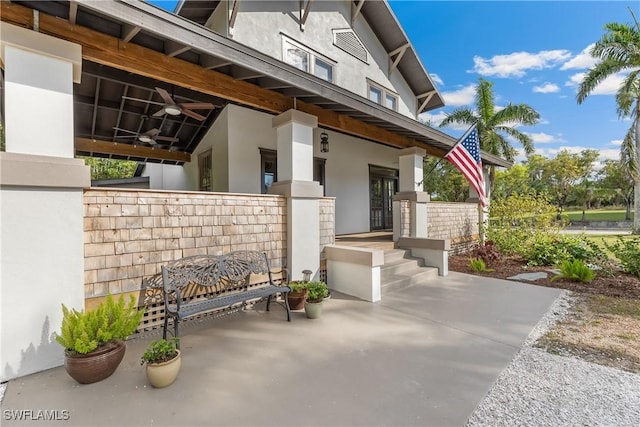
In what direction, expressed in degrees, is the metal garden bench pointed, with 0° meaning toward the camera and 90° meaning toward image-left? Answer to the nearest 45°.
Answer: approximately 315°

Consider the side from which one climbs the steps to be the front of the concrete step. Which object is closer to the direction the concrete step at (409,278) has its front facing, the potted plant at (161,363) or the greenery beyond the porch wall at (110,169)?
the potted plant

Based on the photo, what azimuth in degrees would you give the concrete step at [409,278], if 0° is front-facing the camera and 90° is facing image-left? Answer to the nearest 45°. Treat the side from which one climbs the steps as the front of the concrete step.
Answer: approximately 315°

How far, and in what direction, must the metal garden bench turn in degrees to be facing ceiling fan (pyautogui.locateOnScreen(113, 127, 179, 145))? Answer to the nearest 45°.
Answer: approximately 135° to its left

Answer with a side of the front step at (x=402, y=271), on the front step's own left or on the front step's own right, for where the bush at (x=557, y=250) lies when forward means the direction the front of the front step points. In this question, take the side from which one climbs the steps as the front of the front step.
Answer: on the front step's own left
